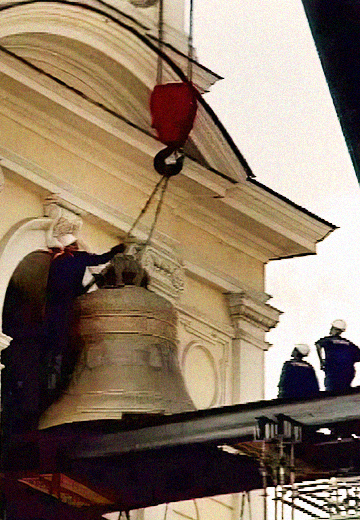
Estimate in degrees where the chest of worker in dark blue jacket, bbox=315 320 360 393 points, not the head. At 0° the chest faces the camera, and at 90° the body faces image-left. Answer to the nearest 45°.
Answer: approximately 180°

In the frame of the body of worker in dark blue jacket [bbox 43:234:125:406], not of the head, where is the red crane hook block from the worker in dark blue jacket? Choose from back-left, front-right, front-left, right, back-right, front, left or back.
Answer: front

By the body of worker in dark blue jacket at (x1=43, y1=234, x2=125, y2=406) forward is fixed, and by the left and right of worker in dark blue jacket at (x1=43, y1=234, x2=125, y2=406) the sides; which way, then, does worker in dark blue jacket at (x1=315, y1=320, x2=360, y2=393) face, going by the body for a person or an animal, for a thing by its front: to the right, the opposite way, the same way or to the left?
to the left

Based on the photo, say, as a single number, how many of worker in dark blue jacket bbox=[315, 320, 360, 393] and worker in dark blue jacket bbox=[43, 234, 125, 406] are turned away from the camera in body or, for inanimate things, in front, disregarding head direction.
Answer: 1

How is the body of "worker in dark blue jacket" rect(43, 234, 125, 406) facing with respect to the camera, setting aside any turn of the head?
to the viewer's right

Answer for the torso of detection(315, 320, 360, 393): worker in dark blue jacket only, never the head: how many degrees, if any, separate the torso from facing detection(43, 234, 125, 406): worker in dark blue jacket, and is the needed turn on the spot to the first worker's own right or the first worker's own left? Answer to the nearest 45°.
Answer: approximately 135° to the first worker's own left

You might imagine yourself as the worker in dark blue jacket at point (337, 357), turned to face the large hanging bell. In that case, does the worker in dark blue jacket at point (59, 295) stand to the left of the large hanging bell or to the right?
right

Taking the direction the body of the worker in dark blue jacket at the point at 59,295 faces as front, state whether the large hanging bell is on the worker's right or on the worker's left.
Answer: on the worker's right
